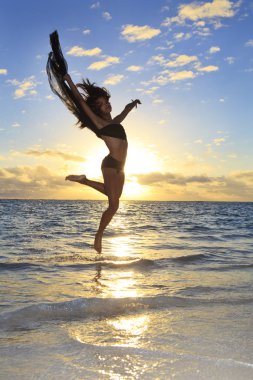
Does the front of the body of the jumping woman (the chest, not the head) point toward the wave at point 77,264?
no

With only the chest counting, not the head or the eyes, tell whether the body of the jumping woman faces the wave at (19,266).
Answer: no

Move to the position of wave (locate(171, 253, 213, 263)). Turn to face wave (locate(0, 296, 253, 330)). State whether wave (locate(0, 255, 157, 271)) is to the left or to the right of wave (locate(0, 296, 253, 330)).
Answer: right
